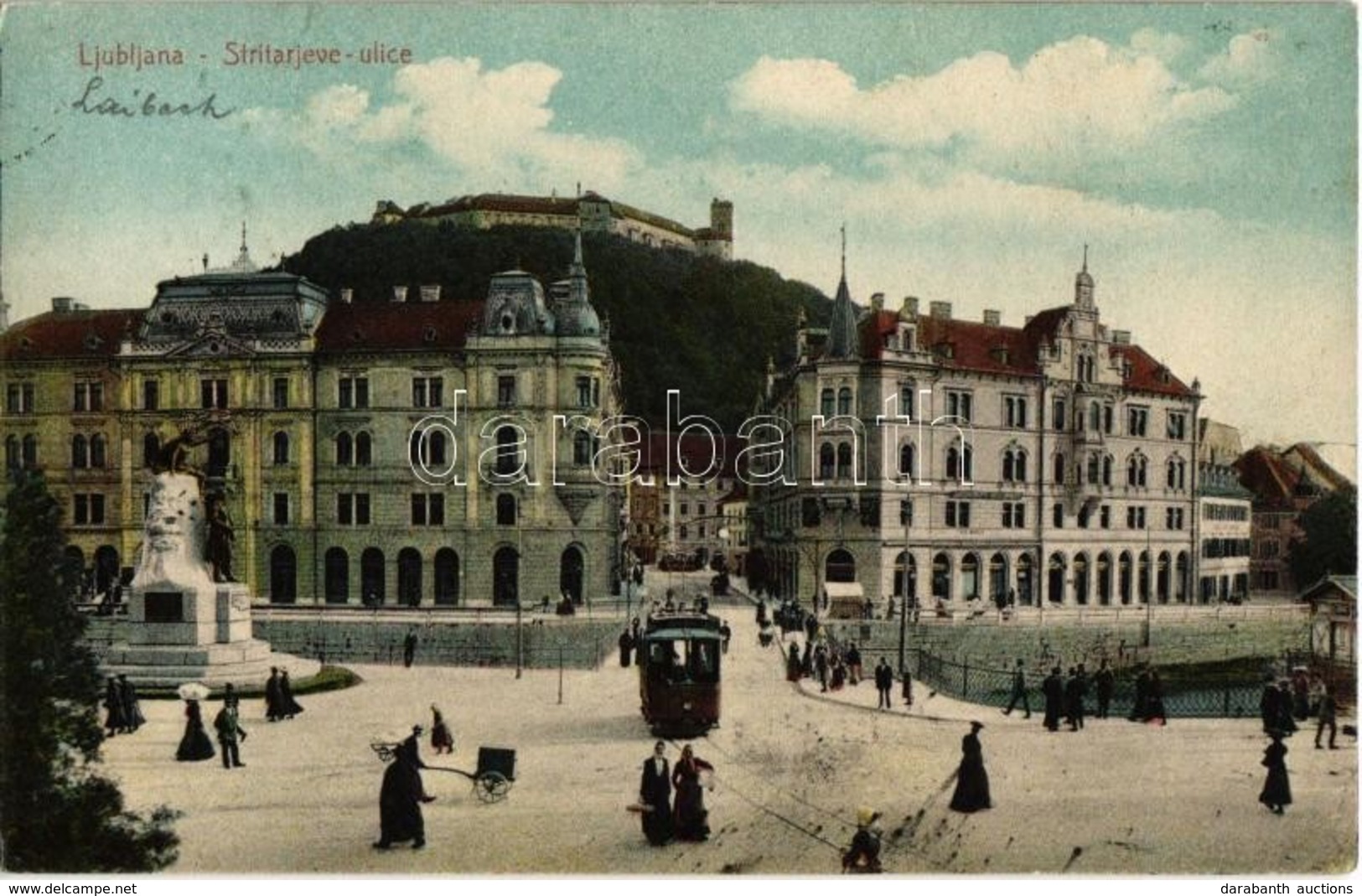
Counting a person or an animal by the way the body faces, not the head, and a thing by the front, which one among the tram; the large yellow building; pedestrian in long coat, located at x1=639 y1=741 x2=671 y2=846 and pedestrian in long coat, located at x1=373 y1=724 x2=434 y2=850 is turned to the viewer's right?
pedestrian in long coat, located at x1=373 y1=724 x2=434 y2=850

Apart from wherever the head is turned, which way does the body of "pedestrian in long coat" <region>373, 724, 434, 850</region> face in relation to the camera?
to the viewer's right

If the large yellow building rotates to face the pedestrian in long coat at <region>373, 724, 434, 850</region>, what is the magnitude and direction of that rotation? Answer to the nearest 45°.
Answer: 0° — it already faces them

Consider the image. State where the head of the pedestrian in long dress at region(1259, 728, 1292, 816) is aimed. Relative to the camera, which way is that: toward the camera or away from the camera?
away from the camera
